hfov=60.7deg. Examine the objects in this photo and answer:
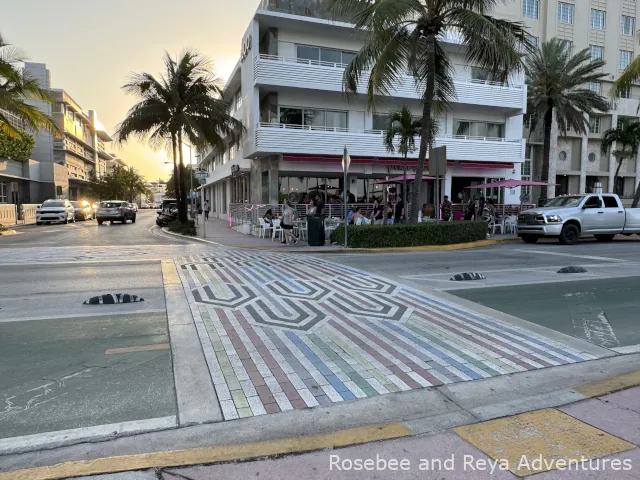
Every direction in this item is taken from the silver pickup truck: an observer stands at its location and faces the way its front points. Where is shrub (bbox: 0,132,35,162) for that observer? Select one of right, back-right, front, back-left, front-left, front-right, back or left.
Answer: front-right

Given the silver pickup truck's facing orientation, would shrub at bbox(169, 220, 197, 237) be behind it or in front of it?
in front

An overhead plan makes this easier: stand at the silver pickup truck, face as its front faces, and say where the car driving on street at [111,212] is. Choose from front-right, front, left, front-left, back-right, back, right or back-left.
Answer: front-right

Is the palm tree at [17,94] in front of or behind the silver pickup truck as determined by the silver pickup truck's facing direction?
in front

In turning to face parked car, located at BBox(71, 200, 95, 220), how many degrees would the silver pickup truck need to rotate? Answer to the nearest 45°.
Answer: approximately 45° to its right

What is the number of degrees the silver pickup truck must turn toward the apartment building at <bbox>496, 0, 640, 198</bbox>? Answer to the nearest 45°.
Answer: approximately 135° to its right

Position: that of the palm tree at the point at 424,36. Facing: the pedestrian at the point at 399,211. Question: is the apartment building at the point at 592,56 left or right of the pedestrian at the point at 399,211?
right

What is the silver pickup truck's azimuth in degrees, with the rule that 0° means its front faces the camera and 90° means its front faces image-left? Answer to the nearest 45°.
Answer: approximately 45°

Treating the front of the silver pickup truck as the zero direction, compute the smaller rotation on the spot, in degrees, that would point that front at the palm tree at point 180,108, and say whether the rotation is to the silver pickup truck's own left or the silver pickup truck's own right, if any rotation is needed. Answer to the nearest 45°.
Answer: approximately 45° to the silver pickup truck's own right

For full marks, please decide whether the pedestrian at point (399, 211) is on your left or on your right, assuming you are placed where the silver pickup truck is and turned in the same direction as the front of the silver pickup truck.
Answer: on your right

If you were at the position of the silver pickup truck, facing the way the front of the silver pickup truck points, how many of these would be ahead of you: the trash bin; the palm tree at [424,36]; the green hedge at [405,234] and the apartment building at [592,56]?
3

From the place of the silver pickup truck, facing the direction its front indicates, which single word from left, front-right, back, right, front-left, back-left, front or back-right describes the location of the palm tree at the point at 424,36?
front
